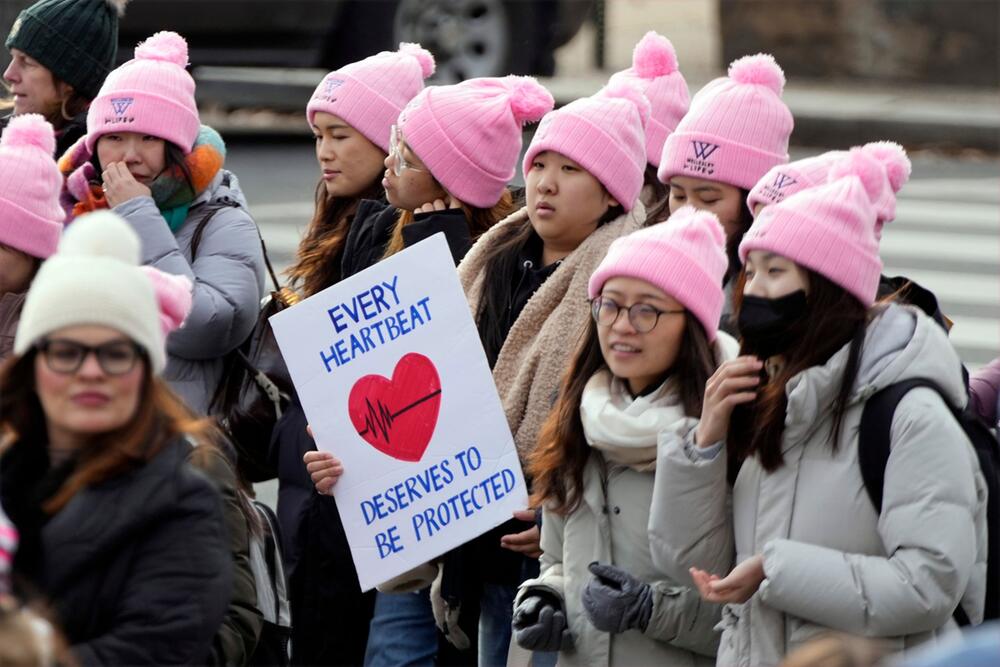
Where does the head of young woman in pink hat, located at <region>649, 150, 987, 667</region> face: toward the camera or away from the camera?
toward the camera

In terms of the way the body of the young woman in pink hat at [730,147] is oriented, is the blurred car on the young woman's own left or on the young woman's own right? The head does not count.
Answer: on the young woman's own right

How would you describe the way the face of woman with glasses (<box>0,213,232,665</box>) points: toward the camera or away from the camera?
toward the camera

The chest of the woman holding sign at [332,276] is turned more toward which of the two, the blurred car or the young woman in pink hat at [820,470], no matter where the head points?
the young woman in pink hat

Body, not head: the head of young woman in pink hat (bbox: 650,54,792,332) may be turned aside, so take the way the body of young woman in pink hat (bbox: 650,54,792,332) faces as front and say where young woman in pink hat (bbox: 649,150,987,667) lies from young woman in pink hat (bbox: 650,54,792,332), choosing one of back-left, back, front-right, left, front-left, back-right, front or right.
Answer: front-left

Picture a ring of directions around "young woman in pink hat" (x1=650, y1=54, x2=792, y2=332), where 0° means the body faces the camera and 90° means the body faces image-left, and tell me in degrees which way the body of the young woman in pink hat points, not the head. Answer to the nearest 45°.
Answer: approximately 45°

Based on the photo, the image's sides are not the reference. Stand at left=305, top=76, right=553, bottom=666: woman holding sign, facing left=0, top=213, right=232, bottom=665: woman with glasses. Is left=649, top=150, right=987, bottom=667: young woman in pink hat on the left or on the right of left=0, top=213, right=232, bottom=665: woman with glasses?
left

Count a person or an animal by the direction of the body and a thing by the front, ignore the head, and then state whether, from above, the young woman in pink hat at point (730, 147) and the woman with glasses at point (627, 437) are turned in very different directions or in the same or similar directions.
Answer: same or similar directions

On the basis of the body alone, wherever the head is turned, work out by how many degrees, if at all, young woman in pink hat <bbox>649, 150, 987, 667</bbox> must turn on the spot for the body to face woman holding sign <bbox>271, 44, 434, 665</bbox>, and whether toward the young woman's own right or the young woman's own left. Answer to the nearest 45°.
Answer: approximately 90° to the young woman's own right

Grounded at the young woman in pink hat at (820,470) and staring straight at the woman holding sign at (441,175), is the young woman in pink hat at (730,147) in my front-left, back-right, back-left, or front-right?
front-right
